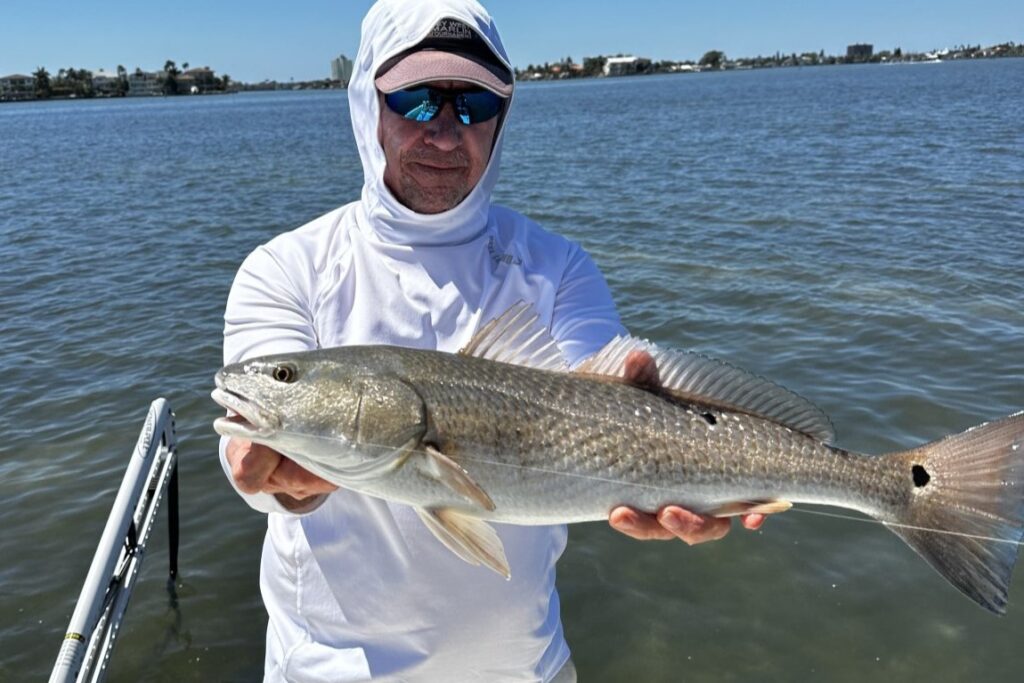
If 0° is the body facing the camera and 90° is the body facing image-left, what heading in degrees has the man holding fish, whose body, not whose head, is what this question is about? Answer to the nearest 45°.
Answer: approximately 0°
